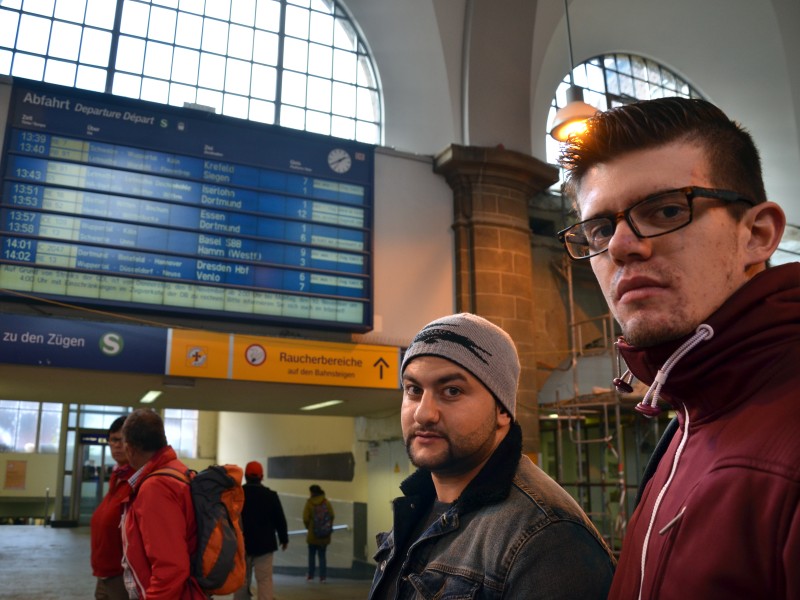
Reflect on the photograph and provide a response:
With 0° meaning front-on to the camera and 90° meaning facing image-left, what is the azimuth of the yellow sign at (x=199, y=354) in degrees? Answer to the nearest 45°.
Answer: approximately 0°

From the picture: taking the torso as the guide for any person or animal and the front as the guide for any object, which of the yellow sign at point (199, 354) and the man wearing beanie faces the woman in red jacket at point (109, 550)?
the yellow sign

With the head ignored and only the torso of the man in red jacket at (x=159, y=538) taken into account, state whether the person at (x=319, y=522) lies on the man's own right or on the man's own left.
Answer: on the man's own right

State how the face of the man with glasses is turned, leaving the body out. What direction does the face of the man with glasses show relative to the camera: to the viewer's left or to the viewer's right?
to the viewer's left

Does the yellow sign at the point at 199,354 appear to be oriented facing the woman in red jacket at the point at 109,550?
yes

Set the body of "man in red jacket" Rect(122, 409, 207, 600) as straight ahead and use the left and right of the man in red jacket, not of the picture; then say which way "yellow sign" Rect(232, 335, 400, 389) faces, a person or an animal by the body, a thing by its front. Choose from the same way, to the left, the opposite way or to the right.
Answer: to the left

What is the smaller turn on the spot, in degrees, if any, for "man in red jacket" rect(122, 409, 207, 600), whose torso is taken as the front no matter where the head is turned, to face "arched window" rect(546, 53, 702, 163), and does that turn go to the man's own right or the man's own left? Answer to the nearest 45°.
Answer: approximately 135° to the man's own right

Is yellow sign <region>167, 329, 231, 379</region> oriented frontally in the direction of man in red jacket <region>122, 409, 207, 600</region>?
yes

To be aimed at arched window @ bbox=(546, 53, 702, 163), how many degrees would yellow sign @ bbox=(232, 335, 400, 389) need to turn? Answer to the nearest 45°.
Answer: approximately 135° to its left

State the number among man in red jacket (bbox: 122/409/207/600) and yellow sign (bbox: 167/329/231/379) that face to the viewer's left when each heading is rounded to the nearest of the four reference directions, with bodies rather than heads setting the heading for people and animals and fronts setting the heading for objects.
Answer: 1

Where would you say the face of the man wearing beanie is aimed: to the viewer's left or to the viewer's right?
to the viewer's left

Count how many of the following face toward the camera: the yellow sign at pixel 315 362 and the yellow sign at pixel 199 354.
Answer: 2

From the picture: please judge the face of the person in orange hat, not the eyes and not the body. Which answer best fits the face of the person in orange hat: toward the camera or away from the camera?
away from the camera

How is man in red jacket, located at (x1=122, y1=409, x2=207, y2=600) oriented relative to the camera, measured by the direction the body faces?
to the viewer's left
